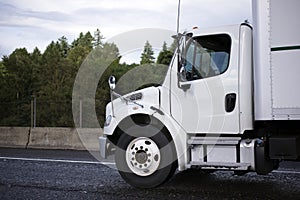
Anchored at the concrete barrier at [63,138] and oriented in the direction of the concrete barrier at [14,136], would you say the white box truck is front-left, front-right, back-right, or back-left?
back-left

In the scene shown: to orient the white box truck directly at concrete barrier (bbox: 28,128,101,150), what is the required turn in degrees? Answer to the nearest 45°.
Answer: approximately 45° to its right

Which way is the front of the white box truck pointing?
to the viewer's left
